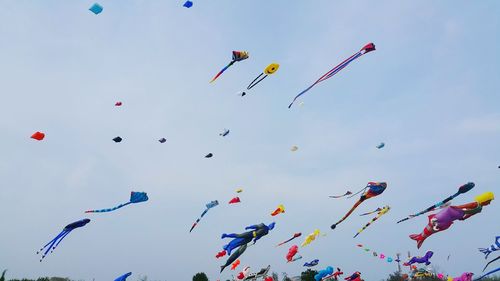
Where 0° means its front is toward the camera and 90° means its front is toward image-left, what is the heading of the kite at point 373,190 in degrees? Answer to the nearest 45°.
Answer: approximately 270°

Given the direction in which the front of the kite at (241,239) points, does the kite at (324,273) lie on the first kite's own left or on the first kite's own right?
on the first kite's own left

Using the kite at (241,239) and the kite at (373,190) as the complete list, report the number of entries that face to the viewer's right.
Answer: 2

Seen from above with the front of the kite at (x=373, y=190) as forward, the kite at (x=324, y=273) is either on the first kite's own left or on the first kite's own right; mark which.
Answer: on the first kite's own left

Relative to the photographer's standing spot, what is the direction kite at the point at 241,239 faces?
facing to the right of the viewer

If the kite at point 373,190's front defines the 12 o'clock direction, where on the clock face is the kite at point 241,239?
the kite at point 241,239 is roughly at 5 o'clock from the kite at point 373,190.

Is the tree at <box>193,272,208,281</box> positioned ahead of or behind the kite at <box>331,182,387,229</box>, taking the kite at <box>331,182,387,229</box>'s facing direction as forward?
behind

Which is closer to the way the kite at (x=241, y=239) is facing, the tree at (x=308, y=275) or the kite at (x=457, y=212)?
the kite

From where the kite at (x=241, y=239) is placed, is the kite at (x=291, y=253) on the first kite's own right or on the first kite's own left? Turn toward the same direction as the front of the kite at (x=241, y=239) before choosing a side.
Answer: on the first kite's own left
